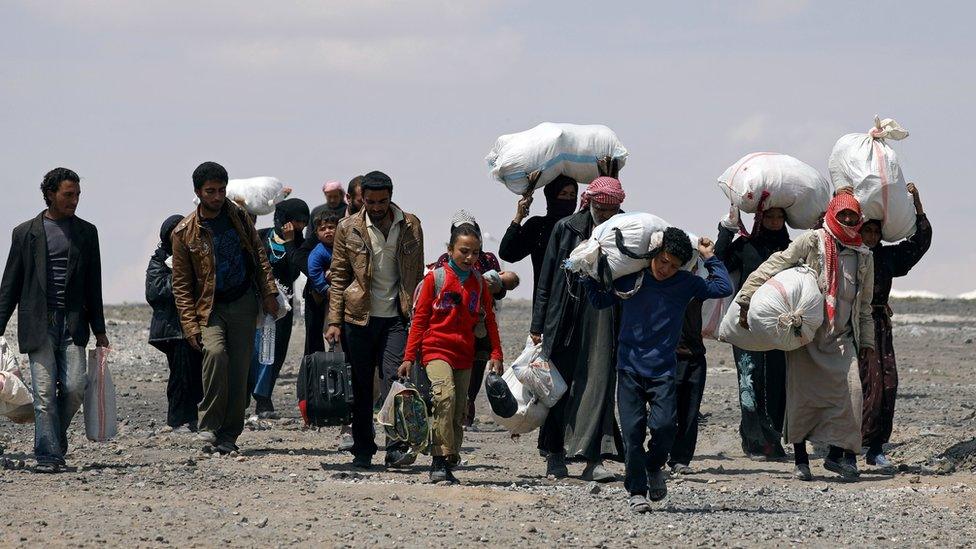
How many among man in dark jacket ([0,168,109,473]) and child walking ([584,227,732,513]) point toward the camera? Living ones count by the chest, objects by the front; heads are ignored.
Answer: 2

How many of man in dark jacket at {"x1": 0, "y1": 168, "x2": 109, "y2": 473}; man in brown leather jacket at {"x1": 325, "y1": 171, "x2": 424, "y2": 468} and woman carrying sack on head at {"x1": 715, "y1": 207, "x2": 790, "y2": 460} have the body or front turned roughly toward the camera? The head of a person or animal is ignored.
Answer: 3

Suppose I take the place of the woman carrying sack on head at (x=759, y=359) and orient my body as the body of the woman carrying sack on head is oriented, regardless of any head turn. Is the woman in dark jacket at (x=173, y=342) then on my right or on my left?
on my right

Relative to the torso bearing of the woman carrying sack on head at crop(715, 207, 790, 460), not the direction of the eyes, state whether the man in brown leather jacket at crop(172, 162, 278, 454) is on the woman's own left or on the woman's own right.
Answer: on the woman's own right

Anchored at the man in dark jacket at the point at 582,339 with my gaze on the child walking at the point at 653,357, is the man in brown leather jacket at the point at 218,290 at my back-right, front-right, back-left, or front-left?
back-right

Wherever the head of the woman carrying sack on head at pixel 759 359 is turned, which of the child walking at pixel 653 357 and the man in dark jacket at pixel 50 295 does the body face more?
the child walking

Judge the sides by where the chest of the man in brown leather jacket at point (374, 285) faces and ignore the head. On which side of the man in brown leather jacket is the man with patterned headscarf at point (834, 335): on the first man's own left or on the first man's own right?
on the first man's own left

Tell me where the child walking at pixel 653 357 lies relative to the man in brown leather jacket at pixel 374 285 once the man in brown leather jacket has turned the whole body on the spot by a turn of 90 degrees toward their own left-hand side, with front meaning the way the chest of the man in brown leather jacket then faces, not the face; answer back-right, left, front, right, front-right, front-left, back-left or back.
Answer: front-right

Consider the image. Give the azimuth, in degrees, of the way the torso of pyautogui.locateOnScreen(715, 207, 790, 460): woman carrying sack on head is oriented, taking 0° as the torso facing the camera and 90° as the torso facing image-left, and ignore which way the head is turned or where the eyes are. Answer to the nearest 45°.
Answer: approximately 0°

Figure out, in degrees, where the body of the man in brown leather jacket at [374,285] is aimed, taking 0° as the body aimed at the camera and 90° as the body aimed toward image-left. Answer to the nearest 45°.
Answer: approximately 0°
